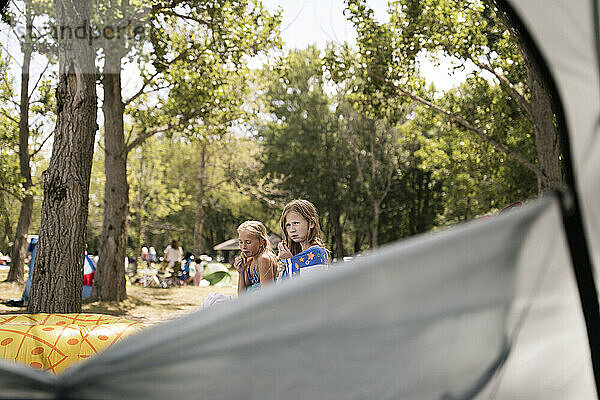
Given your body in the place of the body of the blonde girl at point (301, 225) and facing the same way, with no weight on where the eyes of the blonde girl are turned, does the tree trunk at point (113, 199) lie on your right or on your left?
on your right

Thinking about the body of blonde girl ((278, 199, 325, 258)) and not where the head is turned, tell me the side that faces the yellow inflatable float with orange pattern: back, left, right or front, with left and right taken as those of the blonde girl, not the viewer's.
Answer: front

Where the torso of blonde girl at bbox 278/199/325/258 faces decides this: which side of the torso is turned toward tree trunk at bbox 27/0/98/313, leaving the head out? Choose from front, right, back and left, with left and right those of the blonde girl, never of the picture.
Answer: right

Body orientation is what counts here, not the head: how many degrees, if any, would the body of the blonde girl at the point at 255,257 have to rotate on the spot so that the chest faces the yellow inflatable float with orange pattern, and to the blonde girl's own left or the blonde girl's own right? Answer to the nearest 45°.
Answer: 0° — they already face it

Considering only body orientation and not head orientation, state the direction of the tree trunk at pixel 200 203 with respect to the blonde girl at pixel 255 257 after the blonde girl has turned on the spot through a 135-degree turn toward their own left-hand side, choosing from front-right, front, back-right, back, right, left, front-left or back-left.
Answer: left

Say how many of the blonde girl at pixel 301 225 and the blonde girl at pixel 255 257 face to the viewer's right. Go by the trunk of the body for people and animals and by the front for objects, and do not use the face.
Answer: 0

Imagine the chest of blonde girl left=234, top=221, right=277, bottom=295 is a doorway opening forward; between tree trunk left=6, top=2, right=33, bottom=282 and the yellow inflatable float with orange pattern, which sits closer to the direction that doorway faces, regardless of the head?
the yellow inflatable float with orange pattern

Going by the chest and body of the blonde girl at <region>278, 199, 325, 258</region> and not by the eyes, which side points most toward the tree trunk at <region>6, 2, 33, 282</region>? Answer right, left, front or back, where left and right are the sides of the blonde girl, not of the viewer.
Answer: right

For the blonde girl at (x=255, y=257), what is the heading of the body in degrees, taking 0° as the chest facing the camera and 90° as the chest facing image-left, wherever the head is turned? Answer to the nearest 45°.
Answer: approximately 45°
